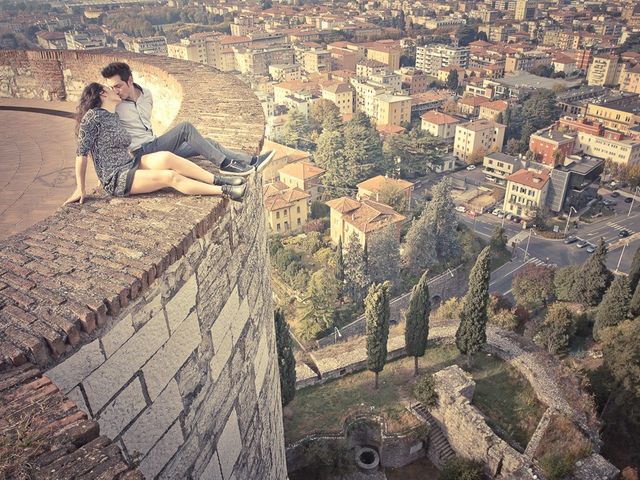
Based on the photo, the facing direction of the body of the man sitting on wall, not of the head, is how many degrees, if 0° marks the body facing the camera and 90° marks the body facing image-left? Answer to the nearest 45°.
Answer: approximately 315°

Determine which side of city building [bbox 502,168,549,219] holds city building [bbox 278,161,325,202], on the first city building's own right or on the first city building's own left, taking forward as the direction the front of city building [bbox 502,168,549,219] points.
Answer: on the first city building's own right

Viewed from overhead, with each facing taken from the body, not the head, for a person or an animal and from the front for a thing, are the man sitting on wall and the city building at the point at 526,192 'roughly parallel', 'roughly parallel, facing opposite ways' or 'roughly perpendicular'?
roughly perpendicular

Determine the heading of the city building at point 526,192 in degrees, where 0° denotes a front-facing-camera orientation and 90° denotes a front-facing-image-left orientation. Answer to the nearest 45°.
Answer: approximately 0°

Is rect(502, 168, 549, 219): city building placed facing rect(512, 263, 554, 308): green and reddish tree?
yes

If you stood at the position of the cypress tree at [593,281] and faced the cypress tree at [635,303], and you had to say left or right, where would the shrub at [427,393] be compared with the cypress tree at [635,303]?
right

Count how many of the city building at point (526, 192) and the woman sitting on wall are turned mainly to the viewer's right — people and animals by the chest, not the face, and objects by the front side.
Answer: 1

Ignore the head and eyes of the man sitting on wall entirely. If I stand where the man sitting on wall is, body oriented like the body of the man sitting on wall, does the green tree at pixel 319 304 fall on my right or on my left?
on my left

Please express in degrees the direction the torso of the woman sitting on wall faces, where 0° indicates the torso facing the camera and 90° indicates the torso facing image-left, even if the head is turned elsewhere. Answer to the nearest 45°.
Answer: approximately 270°
